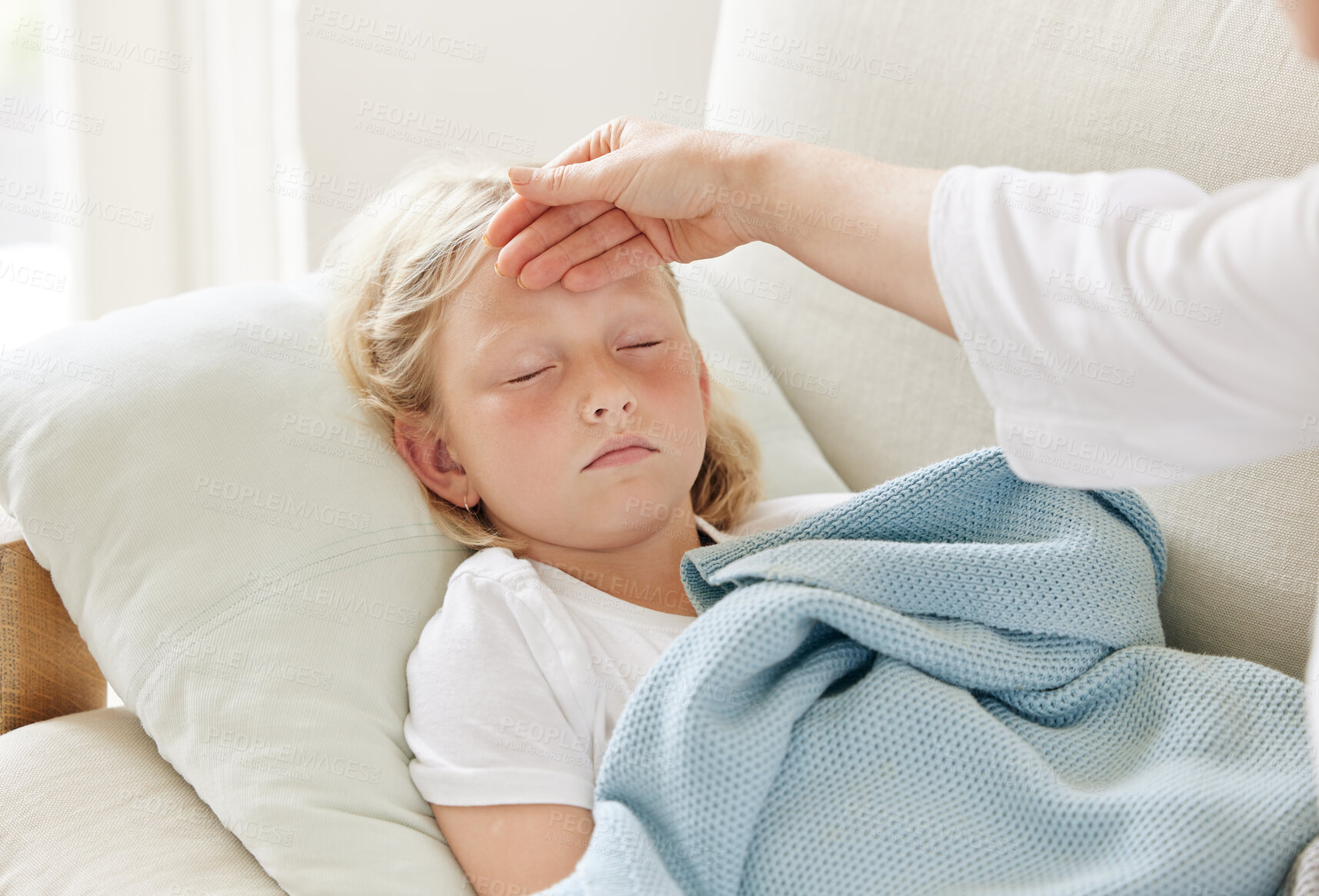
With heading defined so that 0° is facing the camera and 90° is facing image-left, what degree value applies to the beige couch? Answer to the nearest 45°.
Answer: approximately 0°
